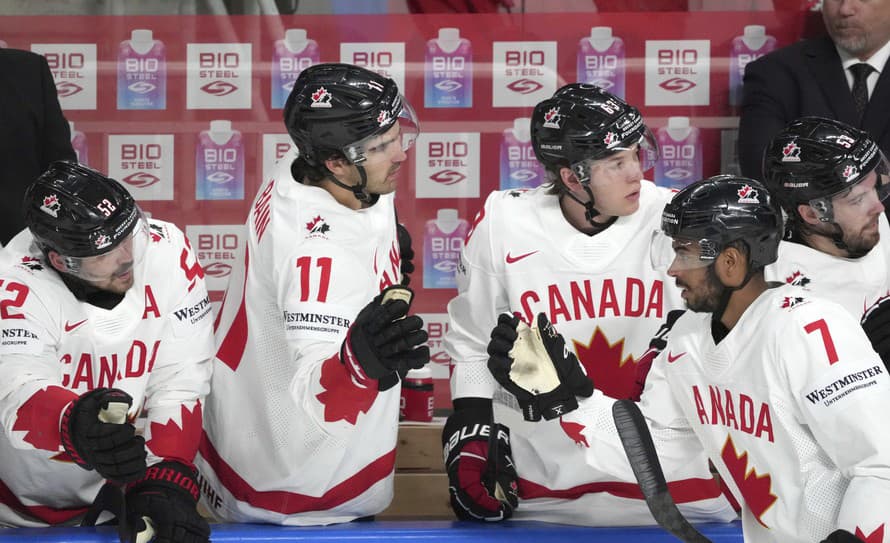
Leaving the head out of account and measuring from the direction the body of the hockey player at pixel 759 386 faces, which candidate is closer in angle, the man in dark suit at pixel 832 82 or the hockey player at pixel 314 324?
the hockey player

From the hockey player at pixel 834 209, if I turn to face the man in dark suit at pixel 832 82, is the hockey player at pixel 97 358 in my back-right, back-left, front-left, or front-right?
back-left

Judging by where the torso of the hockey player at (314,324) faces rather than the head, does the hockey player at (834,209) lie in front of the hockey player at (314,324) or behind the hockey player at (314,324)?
in front

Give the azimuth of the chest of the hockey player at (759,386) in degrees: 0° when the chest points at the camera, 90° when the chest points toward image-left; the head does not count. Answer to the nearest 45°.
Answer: approximately 45°

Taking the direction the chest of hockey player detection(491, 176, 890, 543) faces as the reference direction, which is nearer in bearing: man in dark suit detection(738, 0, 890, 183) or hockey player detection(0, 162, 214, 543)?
the hockey player

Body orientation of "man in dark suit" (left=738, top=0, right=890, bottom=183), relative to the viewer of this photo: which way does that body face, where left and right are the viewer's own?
facing the viewer

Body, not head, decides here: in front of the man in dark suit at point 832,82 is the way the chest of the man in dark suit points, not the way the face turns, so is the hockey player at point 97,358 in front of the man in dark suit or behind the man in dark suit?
in front

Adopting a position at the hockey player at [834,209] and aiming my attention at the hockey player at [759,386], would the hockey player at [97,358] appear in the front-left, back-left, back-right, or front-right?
front-right

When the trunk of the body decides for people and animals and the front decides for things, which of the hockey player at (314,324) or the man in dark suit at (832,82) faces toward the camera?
the man in dark suit

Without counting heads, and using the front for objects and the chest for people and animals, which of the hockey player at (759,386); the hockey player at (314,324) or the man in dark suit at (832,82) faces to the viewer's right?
the hockey player at (314,324)

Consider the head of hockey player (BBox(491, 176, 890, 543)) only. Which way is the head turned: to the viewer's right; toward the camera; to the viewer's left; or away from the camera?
to the viewer's left

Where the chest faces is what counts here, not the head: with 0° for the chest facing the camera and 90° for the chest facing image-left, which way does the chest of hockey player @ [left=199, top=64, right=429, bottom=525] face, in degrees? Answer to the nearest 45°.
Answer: approximately 270°

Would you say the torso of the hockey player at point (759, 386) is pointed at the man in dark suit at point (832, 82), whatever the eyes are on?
no

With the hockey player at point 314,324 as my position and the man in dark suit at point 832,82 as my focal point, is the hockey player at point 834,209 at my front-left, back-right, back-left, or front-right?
front-right

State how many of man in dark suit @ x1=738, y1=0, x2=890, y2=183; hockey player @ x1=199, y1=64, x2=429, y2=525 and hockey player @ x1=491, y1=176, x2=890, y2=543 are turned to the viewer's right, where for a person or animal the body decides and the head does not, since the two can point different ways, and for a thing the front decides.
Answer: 1

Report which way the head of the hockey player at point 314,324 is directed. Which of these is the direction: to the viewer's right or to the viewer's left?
to the viewer's right
